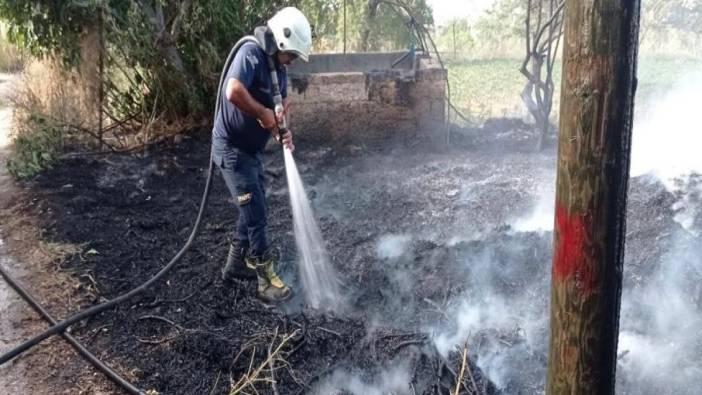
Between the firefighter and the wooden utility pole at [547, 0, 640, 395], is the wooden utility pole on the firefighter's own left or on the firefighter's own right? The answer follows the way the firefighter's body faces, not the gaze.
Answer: on the firefighter's own right

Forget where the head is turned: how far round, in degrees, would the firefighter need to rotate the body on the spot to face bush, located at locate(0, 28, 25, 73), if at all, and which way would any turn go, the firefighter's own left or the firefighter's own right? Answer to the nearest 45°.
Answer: approximately 135° to the firefighter's own left

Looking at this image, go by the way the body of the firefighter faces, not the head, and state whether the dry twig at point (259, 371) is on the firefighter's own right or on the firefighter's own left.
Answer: on the firefighter's own right

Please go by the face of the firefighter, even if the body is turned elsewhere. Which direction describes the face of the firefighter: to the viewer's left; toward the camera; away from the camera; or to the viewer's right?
to the viewer's right

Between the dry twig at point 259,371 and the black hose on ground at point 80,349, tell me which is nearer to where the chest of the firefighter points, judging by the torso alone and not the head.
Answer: the dry twig

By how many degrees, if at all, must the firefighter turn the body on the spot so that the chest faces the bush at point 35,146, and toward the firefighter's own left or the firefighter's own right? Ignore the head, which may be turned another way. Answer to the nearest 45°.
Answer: approximately 135° to the firefighter's own left

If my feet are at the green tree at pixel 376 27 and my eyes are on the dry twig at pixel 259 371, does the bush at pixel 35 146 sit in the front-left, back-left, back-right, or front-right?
front-right

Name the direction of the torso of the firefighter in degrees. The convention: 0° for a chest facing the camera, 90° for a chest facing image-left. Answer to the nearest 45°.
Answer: approximately 270°

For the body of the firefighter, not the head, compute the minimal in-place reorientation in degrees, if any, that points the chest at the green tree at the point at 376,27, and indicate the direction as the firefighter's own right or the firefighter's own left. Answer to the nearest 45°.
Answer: approximately 90° to the firefighter's own left
